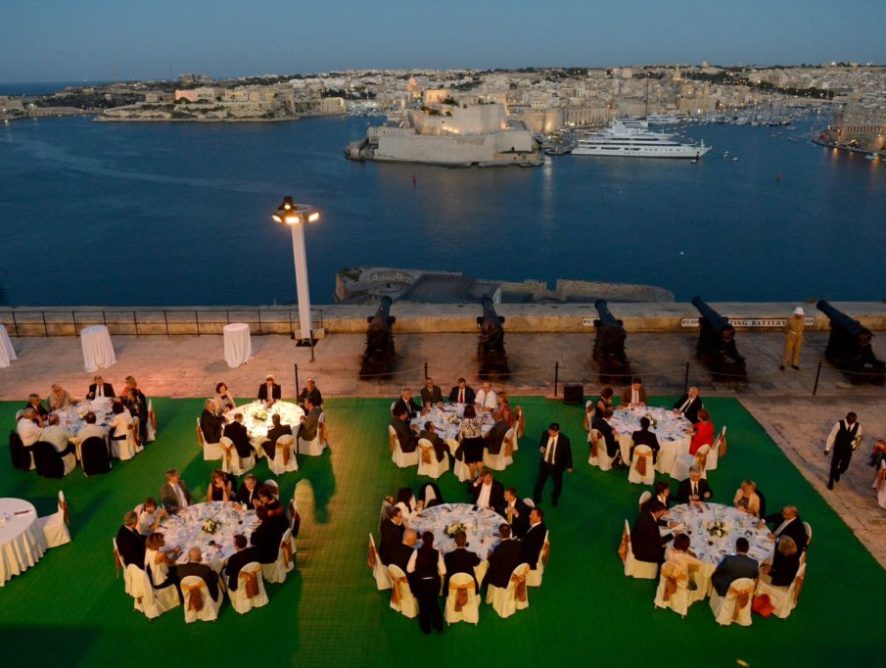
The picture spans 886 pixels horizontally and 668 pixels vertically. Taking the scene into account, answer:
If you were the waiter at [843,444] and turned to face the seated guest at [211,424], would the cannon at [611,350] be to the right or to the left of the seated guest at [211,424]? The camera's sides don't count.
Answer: right

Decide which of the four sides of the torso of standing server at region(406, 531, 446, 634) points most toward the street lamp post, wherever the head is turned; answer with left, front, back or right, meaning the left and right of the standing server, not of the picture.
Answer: front

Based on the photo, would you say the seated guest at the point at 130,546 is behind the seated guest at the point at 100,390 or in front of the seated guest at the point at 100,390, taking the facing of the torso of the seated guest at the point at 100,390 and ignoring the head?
in front

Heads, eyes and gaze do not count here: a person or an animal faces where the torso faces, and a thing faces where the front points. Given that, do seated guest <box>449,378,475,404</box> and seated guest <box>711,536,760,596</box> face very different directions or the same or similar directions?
very different directions

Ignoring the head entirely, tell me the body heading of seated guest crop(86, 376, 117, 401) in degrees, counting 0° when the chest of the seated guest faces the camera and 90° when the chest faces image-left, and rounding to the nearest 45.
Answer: approximately 0°

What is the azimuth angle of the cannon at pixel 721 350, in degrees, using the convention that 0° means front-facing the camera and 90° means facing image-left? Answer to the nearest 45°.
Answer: approximately 135°

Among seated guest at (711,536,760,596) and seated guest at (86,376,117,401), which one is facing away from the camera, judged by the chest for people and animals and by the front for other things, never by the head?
seated guest at (711,536,760,596)

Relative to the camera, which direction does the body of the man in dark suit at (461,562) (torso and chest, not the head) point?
away from the camera

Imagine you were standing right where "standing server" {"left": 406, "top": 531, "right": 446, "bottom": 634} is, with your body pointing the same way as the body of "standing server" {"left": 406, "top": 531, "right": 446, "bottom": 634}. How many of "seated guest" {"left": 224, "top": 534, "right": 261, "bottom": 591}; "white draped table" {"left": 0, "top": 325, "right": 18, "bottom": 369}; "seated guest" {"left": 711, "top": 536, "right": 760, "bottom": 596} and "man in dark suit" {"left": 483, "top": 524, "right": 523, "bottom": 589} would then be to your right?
2

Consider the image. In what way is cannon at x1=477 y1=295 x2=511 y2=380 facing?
away from the camera

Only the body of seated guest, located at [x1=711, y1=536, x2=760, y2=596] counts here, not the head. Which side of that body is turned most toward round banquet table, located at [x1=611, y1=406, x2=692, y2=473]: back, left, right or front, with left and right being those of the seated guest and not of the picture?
front

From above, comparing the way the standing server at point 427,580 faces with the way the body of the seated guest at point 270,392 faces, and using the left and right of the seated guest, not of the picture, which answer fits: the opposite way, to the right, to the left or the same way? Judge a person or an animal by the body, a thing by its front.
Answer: the opposite way

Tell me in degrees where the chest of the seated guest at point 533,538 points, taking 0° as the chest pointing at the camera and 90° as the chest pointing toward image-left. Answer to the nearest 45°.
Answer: approximately 90°

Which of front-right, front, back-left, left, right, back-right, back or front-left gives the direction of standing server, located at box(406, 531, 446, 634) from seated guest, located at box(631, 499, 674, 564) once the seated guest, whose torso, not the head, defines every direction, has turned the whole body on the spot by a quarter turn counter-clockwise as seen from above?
back-left

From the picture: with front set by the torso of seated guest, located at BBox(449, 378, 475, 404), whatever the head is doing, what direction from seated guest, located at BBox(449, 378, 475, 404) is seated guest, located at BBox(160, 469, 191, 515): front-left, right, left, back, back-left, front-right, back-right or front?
front-right

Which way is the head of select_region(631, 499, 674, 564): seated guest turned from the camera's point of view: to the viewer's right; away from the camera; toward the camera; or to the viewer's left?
to the viewer's right

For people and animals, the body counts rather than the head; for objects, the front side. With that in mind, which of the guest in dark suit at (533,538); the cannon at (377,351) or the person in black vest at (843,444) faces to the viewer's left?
the guest in dark suit

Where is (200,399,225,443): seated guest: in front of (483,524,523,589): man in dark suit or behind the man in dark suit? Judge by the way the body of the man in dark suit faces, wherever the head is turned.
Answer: in front
